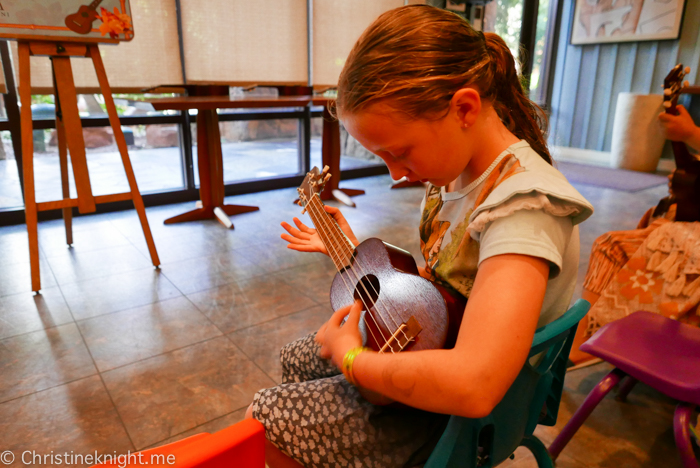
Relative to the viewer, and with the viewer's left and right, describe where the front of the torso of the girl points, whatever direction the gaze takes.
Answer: facing to the left of the viewer

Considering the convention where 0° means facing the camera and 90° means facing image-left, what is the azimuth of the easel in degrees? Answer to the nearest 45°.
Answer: approximately 315°

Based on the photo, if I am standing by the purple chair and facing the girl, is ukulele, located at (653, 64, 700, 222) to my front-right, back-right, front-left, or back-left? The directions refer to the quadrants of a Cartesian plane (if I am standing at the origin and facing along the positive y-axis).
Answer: back-right

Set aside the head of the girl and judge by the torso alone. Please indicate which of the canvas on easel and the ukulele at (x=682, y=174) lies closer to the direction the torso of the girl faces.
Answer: the canvas on easel

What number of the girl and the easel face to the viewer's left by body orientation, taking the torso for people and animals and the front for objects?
1

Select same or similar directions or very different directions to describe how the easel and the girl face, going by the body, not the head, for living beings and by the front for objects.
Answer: very different directions

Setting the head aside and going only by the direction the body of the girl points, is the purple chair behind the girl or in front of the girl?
behind
